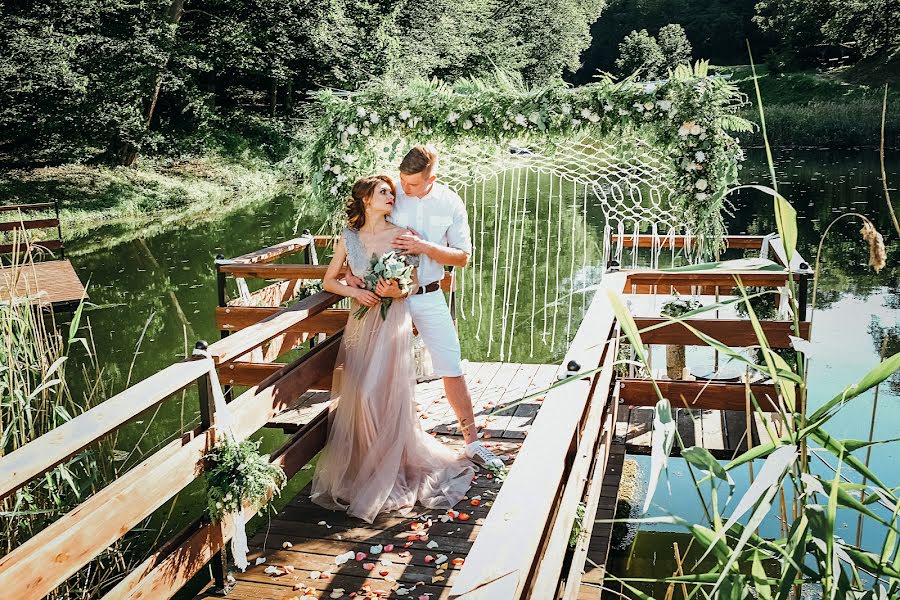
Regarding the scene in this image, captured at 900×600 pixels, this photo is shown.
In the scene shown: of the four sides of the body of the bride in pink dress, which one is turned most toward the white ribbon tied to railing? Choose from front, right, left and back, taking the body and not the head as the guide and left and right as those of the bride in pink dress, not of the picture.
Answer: right

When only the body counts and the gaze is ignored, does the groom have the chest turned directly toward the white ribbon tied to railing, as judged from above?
yes

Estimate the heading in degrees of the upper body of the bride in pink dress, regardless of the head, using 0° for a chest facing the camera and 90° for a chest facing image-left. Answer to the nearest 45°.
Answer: approximately 315°

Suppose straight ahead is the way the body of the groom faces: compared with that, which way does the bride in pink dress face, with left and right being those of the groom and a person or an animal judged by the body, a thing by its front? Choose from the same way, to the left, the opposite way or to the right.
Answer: to the left

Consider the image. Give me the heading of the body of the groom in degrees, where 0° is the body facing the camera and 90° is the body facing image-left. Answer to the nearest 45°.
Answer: approximately 45°

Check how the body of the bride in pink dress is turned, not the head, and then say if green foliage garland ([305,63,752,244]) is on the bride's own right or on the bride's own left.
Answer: on the bride's own left
